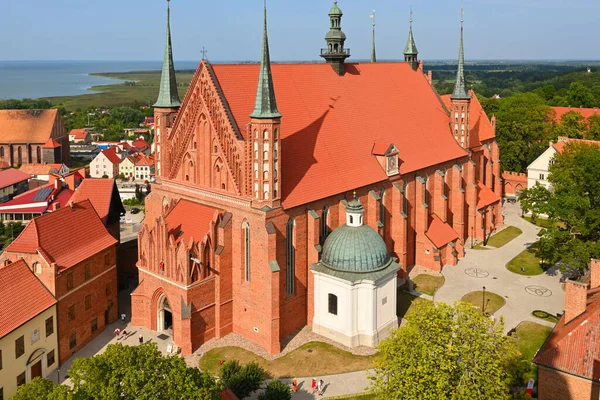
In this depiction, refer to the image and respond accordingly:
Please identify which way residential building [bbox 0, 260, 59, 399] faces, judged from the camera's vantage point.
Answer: facing the viewer and to the right of the viewer

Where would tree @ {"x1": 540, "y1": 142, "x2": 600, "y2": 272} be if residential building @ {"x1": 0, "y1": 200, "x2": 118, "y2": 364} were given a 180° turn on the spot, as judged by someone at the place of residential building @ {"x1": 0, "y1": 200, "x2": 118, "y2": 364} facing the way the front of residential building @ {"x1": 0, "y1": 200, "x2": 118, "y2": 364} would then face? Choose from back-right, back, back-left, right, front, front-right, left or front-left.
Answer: back-right

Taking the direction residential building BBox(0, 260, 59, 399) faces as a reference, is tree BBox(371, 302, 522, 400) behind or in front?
in front

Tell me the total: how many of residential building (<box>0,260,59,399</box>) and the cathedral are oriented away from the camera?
0

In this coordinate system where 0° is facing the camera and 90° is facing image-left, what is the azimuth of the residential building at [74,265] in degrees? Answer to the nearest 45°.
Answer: approximately 315°

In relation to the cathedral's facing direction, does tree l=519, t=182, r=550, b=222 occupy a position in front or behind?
behind

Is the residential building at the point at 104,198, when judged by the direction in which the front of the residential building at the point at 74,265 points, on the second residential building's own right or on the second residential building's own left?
on the second residential building's own left

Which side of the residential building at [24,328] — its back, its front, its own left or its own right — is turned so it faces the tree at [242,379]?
front

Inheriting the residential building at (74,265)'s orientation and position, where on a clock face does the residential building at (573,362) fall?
the residential building at (573,362) is roughly at 12 o'clock from the residential building at (74,265).

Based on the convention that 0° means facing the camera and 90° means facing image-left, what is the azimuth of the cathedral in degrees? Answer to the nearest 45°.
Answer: approximately 45°

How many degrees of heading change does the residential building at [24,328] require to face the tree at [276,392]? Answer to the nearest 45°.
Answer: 0° — it already faces it
